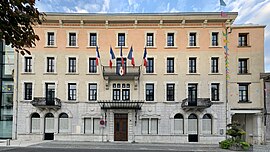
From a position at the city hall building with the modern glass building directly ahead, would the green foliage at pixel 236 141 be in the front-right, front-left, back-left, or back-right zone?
back-left

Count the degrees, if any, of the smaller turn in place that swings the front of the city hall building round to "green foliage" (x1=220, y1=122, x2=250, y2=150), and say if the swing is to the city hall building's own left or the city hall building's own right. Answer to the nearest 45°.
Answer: approximately 45° to the city hall building's own left

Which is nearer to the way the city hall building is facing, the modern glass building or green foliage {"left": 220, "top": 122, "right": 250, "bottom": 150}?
the green foliage

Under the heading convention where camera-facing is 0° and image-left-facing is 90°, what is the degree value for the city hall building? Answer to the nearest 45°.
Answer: approximately 0°

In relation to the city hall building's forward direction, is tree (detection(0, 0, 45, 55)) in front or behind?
in front

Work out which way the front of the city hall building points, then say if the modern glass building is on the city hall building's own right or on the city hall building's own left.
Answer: on the city hall building's own right

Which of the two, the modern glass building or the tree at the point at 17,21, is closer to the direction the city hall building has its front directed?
the tree

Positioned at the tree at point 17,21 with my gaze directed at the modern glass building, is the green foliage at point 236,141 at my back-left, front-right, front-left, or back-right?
front-right
